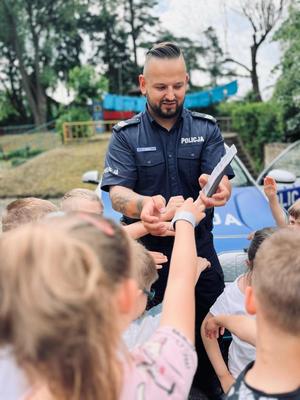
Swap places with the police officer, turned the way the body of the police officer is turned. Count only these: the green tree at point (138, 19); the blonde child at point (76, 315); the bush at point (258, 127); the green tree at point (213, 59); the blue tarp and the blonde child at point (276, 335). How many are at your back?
4

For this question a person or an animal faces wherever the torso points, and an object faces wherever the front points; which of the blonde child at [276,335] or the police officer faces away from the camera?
the blonde child

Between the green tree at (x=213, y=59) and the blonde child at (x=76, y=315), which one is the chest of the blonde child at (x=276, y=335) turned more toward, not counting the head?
the green tree

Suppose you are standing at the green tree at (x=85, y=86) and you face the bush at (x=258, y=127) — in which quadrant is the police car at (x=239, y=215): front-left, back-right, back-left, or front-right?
front-right

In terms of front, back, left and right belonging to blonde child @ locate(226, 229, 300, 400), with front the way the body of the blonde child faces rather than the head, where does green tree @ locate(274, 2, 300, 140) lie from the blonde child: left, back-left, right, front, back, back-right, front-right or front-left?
front

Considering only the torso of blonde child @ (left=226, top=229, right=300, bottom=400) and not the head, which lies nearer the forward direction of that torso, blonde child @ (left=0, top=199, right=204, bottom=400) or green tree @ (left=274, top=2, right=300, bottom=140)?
the green tree

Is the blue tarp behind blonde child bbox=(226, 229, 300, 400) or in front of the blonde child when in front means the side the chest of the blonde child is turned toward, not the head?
in front

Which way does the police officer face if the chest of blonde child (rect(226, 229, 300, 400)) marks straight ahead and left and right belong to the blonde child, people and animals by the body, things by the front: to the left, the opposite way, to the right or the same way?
the opposite way

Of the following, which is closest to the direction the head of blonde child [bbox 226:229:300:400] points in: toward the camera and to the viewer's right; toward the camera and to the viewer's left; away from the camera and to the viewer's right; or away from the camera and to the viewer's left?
away from the camera and to the viewer's left

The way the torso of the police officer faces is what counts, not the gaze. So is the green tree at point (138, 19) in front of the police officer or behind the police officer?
behind

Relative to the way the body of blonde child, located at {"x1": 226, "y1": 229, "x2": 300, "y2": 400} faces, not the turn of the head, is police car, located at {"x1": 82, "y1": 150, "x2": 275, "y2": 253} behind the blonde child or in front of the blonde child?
in front

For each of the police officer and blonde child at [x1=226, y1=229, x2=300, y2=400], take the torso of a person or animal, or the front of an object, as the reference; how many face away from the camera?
1

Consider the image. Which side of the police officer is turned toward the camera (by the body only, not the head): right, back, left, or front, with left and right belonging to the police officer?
front

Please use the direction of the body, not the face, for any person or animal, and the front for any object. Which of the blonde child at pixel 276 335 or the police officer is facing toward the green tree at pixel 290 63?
the blonde child

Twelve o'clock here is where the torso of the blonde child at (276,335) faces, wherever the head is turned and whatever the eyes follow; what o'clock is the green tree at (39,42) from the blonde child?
The green tree is roughly at 11 o'clock from the blonde child.

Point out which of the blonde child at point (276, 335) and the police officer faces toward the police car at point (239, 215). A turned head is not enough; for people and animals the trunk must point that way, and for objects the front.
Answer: the blonde child

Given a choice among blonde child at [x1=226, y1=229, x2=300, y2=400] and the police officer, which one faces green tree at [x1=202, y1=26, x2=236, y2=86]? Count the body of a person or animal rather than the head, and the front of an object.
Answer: the blonde child

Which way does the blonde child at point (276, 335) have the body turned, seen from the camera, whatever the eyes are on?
away from the camera
